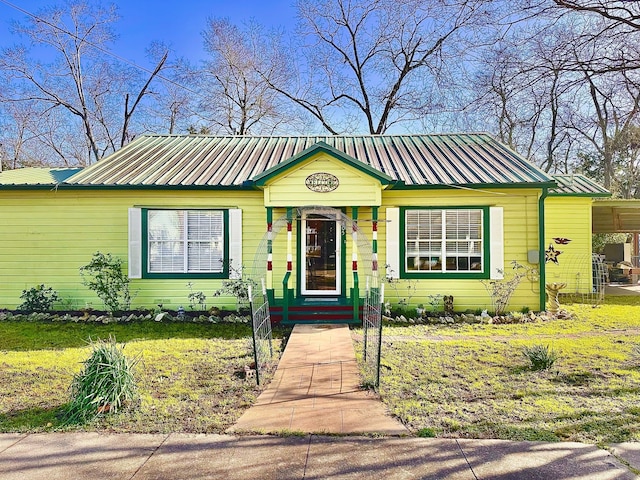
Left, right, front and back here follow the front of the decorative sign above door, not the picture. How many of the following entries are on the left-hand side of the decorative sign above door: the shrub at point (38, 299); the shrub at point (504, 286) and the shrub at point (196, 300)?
1

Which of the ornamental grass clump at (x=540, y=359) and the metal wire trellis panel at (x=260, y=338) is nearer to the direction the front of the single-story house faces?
the metal wire trellis panel

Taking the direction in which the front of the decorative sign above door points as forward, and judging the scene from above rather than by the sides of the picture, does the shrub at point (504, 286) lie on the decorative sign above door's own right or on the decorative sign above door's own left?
on the decorative sign above door's own left

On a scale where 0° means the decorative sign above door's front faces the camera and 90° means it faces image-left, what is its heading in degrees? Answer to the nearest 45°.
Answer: approximately 0°

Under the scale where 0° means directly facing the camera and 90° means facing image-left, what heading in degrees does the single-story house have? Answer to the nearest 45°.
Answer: approximately 0°

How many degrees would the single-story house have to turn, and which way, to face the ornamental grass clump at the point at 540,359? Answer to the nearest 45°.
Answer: approximately 45° to its left

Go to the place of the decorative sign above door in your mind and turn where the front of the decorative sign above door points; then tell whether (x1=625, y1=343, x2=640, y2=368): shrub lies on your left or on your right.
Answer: on your left

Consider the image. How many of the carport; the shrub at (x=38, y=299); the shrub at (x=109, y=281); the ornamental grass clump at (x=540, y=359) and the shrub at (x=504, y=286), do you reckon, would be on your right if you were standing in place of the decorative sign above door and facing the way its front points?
2

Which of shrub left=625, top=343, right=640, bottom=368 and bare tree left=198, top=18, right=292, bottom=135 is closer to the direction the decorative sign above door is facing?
the shrub

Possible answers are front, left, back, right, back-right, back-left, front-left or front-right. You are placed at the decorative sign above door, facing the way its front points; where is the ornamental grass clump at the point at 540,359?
front-left

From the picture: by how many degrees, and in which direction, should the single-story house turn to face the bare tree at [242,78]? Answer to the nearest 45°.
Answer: approximately 180°

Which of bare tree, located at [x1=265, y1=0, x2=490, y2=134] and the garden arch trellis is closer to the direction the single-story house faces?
the garden arch trellis
